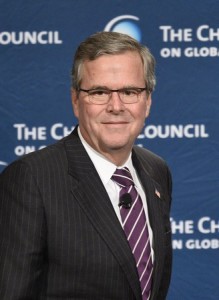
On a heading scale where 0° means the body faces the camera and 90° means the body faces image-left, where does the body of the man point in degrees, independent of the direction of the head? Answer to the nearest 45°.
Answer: approximately 315°
